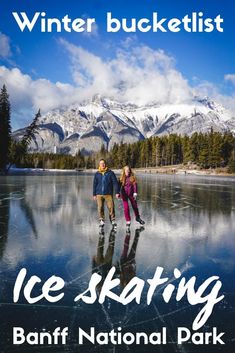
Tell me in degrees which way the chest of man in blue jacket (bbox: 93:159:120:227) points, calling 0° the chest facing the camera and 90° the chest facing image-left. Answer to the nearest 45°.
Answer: approximately 0°
